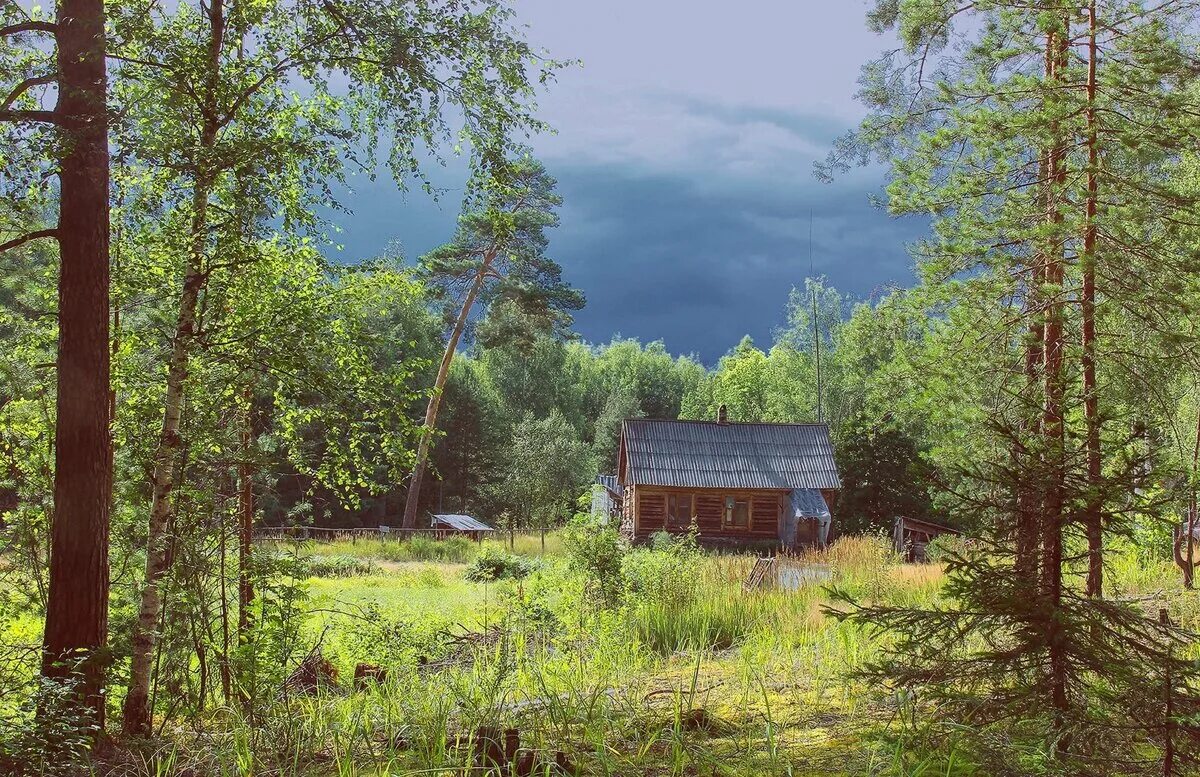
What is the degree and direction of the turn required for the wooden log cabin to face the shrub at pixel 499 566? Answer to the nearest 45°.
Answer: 0° — it already faces it

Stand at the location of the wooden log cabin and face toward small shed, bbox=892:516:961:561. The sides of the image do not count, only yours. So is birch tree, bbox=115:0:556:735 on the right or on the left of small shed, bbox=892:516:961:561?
right

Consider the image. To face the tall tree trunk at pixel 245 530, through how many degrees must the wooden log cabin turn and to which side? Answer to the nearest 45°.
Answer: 0° — it already faces it

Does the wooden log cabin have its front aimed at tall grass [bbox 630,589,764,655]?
yes

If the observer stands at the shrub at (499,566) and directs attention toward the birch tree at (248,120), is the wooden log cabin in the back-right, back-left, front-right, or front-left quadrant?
back-left

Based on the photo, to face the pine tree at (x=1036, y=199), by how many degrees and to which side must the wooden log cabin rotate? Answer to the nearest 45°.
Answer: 0° — it already faces it

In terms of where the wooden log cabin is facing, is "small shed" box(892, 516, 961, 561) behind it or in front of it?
in front

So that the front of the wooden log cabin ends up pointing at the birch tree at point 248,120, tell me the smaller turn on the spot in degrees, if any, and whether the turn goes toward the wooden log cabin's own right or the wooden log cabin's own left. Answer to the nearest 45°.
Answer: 0° — it already faces it

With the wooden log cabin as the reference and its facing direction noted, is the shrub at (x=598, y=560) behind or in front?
in front

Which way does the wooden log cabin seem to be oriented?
toward the camera

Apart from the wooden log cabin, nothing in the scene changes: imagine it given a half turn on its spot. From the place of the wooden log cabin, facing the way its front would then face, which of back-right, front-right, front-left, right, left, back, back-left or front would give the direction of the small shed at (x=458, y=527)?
left
